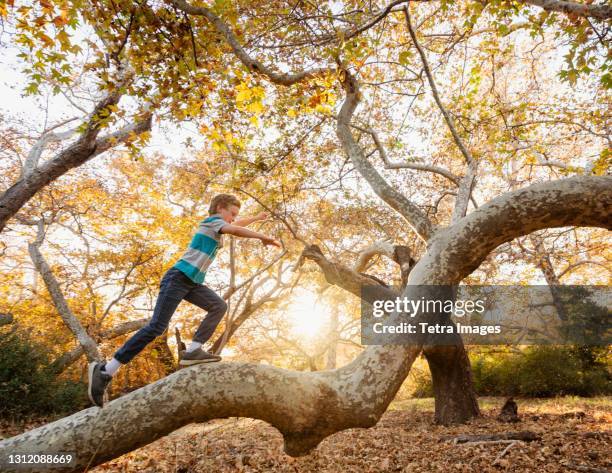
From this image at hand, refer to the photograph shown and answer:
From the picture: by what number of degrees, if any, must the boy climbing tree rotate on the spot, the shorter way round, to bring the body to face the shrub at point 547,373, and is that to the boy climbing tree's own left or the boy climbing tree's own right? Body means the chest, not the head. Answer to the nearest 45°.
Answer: approximately 45° to the boy climbing tree's own left

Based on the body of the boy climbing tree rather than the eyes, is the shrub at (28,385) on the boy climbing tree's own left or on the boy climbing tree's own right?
on the boy climbing tree's own left

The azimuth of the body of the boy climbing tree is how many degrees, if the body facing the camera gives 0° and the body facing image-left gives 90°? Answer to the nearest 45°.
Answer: approximately 270°
